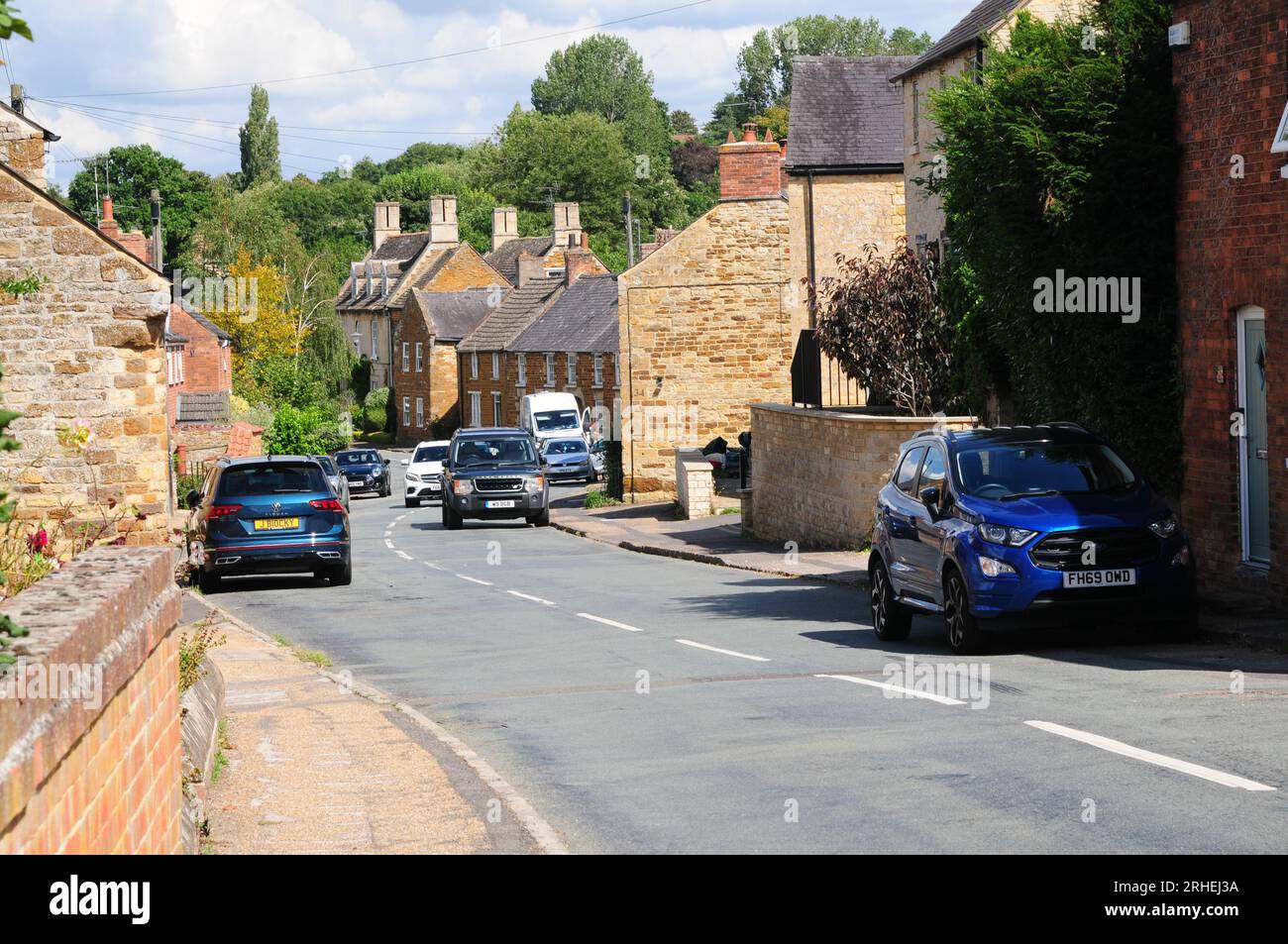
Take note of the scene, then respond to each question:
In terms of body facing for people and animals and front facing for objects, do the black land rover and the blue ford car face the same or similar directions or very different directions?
same or similar directions

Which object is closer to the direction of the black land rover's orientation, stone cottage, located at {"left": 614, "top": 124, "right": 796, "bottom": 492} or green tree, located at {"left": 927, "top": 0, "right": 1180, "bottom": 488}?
the green tree

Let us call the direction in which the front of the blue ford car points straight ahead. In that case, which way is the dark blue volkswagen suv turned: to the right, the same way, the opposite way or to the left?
the opposite way

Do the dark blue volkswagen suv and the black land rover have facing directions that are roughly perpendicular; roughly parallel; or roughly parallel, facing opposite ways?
roughly parallel, facing opposite ways

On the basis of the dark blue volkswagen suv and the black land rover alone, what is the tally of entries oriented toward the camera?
1

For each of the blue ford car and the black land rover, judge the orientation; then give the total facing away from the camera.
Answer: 0

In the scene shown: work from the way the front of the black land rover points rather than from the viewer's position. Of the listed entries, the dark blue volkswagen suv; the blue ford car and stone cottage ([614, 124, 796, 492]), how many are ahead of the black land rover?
2

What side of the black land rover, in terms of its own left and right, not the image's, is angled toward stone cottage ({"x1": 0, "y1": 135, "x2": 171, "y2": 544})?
front

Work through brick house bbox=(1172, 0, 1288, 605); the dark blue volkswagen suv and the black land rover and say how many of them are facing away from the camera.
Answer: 1

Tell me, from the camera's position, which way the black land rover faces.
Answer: facing the viewer

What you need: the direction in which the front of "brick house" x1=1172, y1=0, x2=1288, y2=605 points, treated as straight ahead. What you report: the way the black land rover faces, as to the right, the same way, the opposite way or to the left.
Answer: to the left

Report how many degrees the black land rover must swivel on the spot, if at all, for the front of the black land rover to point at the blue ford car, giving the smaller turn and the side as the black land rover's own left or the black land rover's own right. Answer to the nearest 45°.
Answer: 0° — it already faces it

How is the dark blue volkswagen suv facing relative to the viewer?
away from the camera

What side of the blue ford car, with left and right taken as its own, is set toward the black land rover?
back

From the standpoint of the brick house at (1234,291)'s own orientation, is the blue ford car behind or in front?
in front

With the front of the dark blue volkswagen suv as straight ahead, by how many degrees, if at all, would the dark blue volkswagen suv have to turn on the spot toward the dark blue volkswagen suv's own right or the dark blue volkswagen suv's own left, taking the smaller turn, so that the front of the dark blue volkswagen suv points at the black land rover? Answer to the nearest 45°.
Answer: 0° — it already faces it
